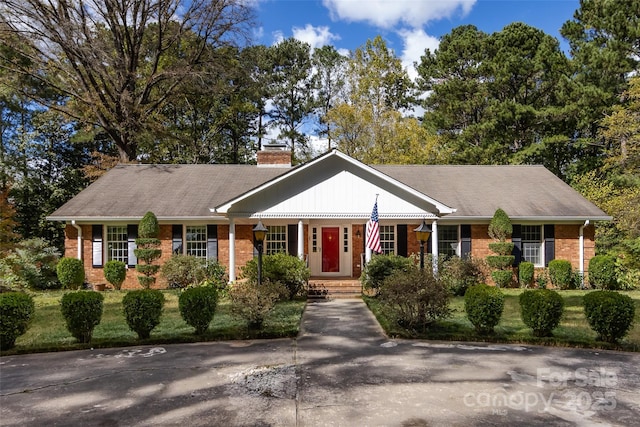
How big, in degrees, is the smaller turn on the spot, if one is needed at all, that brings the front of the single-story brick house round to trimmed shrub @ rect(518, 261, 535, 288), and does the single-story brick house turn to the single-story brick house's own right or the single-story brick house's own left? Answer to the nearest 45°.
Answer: approximately 90° to the single-story brick house's own left

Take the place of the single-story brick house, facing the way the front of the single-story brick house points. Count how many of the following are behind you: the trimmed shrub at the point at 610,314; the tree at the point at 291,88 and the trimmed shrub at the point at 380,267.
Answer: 1

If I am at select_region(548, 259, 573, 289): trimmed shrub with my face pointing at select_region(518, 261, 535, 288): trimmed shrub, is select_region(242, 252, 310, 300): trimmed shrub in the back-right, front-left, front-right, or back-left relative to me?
front-left

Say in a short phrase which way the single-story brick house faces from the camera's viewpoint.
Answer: facing the viewer

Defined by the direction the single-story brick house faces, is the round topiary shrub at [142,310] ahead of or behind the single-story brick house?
ahead

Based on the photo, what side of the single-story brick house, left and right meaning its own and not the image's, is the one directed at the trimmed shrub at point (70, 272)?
right

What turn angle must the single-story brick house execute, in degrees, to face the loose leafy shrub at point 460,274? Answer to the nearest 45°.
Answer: approximately 90° to its left

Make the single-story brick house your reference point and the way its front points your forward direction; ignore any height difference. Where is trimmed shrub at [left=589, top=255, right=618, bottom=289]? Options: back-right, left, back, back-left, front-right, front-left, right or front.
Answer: left

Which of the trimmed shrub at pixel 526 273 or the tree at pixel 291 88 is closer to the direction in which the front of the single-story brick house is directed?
the trimmed shrub

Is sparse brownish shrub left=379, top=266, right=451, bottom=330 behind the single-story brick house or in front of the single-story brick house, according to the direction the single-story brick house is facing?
in front

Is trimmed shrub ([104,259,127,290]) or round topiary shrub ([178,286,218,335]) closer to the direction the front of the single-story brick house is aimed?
the round topiary shrub

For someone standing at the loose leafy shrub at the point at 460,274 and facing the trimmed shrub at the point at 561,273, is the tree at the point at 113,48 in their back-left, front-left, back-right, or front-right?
back-left

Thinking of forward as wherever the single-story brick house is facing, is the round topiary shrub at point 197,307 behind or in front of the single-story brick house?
in front
